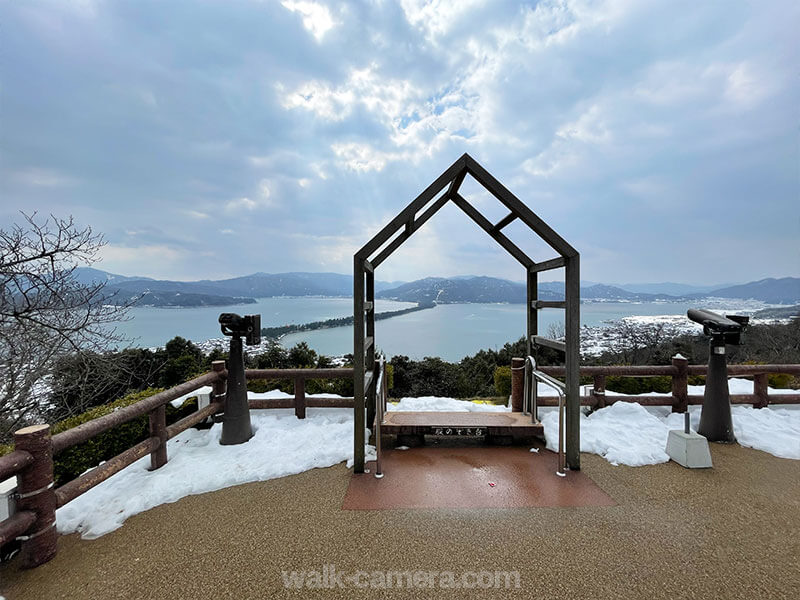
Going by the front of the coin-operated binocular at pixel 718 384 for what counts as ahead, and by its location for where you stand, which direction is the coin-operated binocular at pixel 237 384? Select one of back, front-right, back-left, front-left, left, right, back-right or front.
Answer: front-left

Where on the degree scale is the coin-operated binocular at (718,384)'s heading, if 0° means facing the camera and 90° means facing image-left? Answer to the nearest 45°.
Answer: approximately 90°

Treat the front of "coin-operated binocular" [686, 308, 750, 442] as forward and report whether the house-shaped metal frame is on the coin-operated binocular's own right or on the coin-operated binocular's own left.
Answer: on the coin-operated binocular's own left

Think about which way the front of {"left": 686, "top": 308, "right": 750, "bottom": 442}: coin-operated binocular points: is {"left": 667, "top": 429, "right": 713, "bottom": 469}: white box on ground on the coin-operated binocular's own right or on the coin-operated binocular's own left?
on the coin-operated binocular's own left

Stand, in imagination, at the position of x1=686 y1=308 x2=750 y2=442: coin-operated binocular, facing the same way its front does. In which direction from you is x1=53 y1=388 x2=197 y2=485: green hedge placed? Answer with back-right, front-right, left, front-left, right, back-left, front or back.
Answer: front-left
